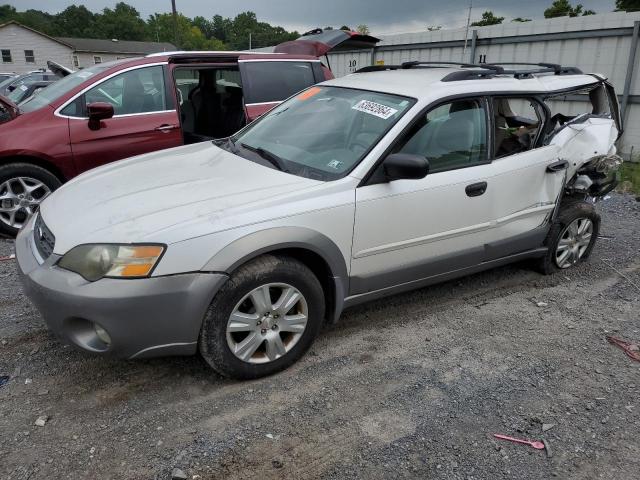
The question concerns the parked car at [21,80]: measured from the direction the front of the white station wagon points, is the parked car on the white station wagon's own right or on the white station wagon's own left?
on the white station wagon's own right

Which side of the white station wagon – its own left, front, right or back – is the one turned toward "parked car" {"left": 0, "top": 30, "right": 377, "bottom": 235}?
right

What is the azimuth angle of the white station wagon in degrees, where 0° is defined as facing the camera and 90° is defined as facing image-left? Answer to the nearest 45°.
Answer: approximately 45°

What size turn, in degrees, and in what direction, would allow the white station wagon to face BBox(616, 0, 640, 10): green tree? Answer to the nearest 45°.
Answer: approximately 180°
